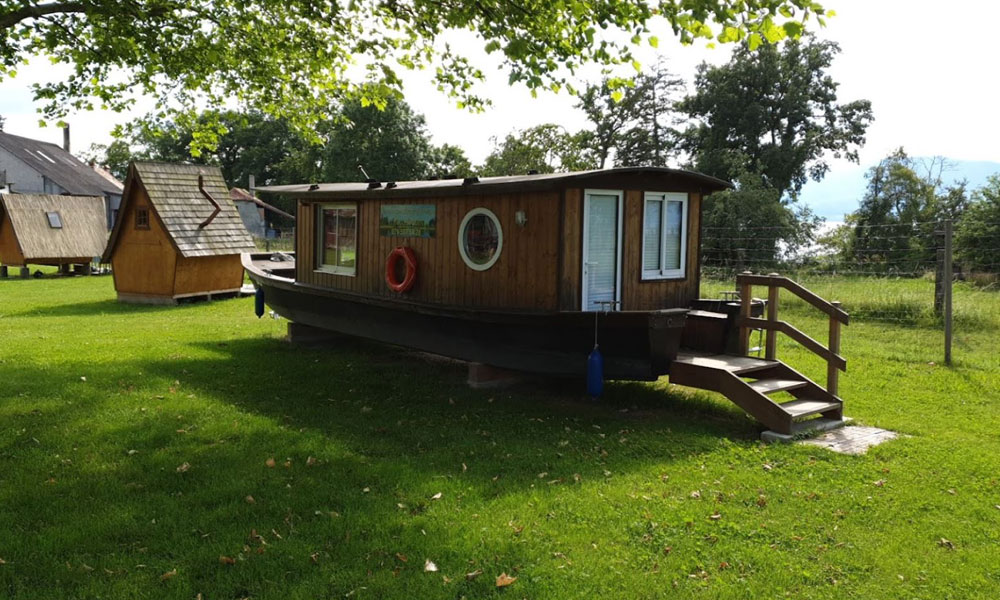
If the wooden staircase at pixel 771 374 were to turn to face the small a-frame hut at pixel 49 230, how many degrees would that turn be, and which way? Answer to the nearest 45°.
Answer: approximately 180°

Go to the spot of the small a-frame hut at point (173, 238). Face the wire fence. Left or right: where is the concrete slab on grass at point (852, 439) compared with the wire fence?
right

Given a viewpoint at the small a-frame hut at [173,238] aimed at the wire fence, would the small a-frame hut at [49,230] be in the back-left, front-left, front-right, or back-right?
back-left

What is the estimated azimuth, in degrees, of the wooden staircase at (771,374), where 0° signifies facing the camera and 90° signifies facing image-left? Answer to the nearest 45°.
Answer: approximately 315°

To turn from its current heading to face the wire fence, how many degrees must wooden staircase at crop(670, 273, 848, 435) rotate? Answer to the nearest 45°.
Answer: approximately 135° to its left

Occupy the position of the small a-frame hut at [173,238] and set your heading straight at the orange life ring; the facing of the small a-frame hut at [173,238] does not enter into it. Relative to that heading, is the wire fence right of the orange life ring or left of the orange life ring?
left

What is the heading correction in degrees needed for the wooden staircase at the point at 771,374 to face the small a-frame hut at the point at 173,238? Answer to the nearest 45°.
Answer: approximately 180°

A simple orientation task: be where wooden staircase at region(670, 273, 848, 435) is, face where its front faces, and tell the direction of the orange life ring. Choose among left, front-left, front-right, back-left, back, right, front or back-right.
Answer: back-right
